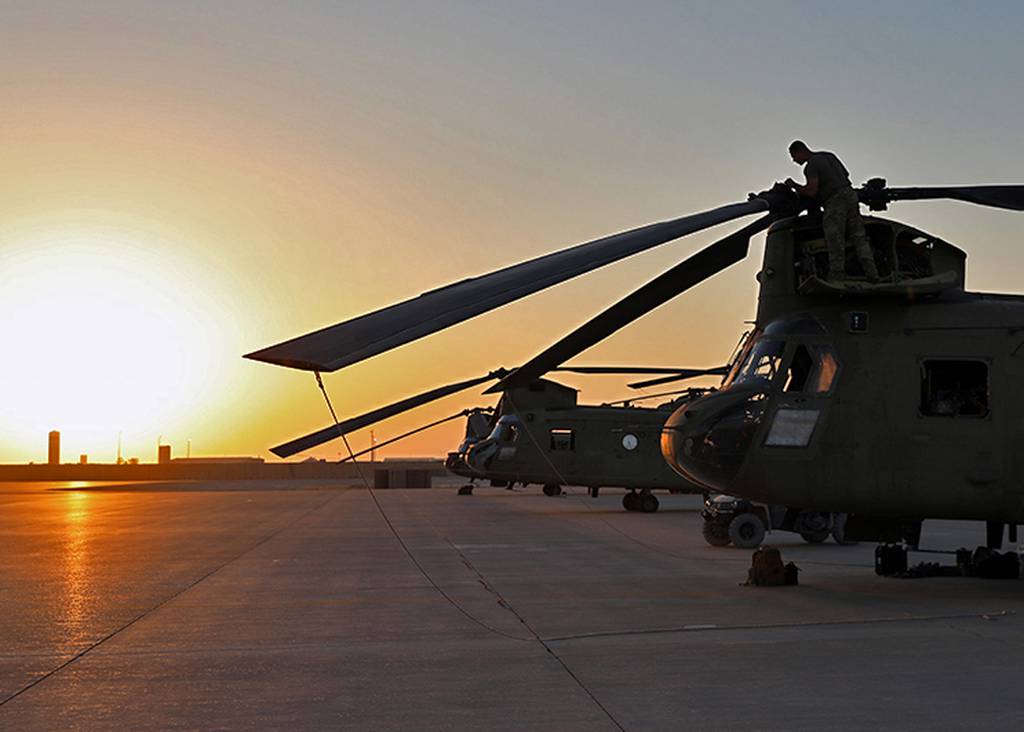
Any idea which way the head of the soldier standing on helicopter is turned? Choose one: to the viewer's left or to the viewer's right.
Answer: to the viewer's left

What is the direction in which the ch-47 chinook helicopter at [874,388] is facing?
to the viewer's left

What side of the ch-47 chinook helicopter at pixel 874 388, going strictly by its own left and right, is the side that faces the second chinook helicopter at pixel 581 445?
right

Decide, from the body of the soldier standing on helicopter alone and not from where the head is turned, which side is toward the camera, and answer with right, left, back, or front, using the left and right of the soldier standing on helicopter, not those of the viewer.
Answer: left
